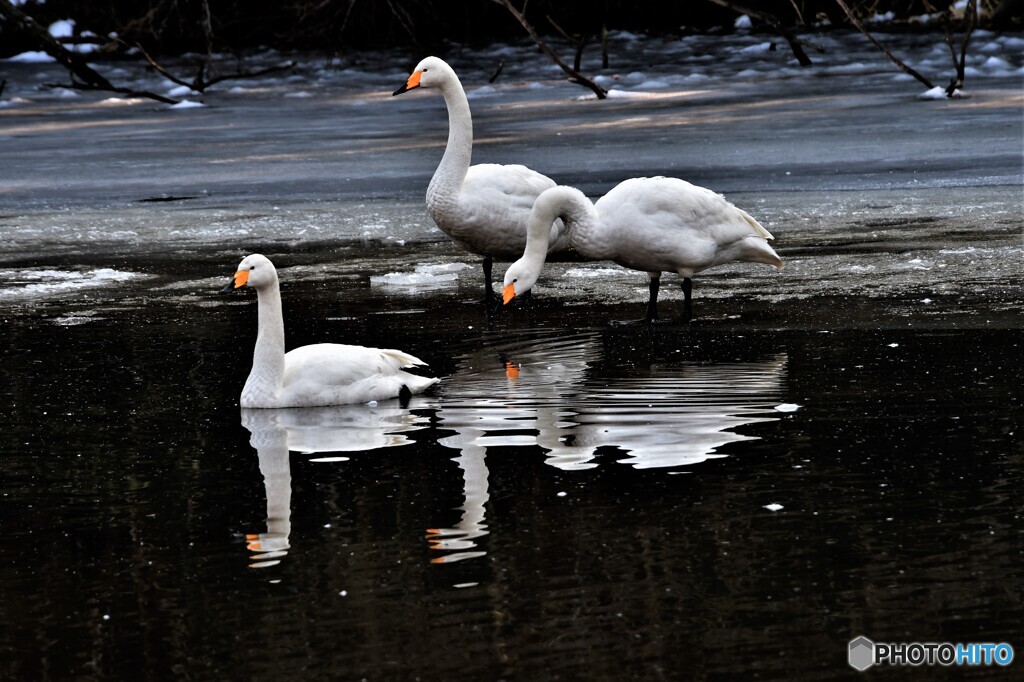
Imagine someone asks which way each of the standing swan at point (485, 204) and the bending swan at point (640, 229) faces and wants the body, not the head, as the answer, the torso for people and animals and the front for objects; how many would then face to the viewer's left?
2

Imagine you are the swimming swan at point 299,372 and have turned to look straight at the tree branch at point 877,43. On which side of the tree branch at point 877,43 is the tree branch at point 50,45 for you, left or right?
left

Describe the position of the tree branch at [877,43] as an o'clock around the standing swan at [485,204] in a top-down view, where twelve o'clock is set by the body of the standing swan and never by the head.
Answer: The tree branch is roughly at 4 o'clock from the standing swan.

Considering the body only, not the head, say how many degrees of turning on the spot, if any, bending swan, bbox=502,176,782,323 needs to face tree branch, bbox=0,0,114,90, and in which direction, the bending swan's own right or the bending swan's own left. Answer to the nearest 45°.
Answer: approximately 45° to the bending swan's own right

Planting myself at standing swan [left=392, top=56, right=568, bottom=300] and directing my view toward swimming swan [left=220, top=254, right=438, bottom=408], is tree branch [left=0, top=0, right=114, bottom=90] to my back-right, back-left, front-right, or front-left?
back-right

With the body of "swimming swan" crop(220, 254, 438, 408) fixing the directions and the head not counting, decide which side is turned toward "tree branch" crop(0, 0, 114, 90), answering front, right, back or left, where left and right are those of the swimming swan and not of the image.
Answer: right

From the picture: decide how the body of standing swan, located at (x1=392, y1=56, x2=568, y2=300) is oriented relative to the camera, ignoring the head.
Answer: to the viewer's left

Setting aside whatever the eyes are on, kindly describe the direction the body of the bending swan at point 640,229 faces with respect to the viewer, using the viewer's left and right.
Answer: facing to the left of the viewer

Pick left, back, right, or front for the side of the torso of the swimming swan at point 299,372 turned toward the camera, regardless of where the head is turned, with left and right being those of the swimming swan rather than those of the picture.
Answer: left

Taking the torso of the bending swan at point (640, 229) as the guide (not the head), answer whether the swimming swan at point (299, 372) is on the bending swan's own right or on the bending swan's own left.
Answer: on the bending swan's own left
